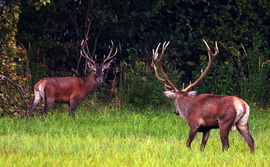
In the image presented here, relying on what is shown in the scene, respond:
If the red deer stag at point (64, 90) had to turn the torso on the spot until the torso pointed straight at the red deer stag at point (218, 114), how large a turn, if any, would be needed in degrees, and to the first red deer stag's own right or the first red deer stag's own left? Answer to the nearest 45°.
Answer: approximately 45° to the first red deer stag's own right

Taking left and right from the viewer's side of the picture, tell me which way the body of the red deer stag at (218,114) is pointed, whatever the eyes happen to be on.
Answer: facing away from the viewer and to the left of the viewer

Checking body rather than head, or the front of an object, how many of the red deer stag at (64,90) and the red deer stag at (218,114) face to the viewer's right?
1

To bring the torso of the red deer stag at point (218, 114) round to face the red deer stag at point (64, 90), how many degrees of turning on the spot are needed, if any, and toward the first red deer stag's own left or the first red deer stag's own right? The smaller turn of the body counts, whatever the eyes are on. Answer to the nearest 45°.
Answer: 0° — it already faces it

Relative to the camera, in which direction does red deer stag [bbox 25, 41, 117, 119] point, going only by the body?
to the viewer's right
